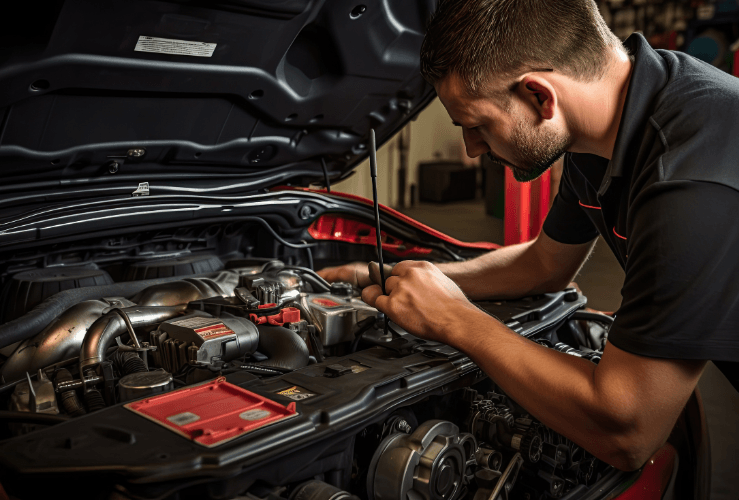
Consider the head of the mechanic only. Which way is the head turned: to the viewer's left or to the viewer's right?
to the viewer's left

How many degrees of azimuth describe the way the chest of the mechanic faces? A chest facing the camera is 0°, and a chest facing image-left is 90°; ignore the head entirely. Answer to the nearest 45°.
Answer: approximately 90°

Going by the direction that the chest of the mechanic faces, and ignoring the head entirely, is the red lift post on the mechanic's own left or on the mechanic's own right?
on the mechanic's own right
